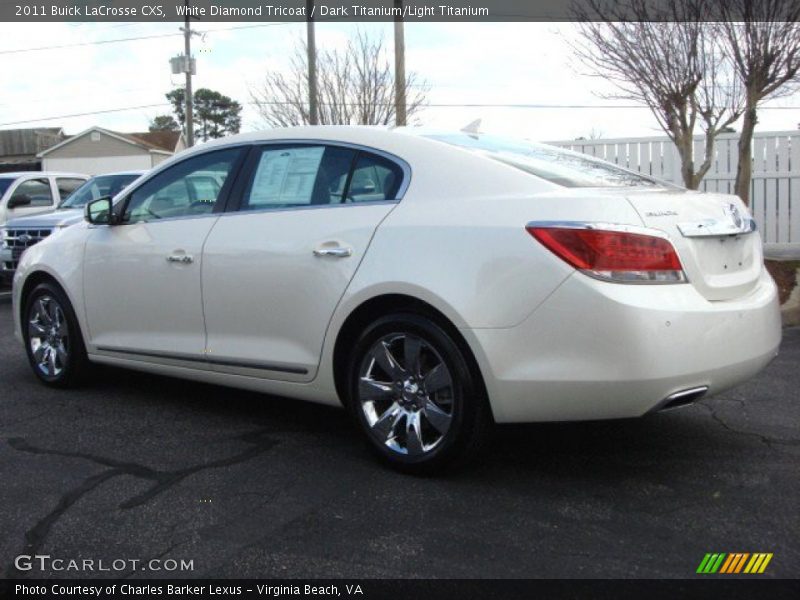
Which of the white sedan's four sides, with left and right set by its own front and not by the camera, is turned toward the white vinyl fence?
right

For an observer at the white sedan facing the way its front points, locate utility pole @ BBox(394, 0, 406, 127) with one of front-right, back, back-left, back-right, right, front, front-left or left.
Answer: front-right

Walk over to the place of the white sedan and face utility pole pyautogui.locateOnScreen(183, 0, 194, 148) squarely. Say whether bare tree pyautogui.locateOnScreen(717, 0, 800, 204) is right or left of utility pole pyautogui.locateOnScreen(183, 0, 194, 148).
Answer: right

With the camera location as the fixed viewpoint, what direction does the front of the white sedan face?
facing away from the viewer and to the left of the viewer

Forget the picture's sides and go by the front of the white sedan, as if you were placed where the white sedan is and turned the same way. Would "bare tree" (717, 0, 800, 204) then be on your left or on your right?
on your right

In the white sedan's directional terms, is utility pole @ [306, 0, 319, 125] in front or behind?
in front

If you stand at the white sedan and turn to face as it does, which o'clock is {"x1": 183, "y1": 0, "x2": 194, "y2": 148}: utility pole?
The utility pole is roughly at 1 o'clock from the white sedan.

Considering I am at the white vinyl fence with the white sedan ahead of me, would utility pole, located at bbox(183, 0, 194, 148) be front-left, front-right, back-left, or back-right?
back-right
